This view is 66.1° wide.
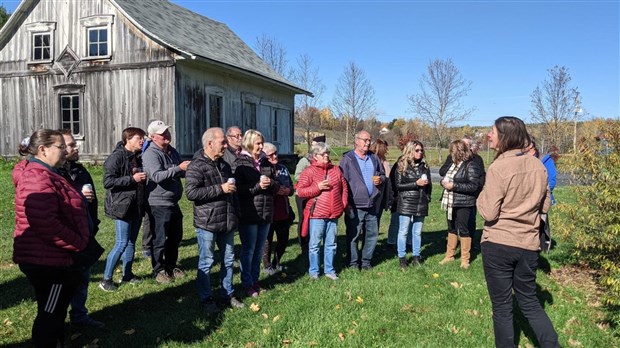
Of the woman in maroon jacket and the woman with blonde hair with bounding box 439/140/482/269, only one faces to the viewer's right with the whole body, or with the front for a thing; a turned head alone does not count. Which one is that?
the woman in maroon jacket

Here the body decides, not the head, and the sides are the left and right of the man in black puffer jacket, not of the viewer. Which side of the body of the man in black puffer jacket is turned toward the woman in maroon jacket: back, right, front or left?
right

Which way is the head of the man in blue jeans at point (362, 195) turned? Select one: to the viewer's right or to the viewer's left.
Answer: to the viewer's right

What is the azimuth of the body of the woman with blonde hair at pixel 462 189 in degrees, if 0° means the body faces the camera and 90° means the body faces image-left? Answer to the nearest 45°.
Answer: approximately 45°

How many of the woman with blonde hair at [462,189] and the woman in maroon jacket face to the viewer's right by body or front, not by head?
1

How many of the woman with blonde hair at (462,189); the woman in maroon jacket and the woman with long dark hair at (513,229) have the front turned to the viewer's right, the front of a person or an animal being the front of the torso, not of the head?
1

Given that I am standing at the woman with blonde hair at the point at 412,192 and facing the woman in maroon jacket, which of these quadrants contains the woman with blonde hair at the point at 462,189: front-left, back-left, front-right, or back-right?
back-left

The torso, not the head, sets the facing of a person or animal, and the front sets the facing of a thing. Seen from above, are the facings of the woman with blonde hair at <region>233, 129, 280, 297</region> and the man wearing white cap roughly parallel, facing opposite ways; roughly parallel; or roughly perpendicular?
roughly parallel

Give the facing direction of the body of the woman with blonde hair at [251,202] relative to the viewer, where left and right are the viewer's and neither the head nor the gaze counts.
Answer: facing the viewer and to the right of the viewer

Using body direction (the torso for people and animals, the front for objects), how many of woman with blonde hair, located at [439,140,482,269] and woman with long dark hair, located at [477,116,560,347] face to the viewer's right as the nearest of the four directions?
0

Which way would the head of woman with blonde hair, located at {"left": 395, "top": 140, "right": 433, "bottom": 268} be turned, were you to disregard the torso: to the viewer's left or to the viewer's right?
to the viewer's right

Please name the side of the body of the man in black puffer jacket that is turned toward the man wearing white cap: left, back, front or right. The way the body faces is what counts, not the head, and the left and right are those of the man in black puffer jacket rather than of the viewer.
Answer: back

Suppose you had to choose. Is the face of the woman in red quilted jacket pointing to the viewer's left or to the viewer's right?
to the viewer's right

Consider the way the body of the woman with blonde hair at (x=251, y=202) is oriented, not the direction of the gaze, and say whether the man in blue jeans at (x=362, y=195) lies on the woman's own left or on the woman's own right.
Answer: on the woman's own left

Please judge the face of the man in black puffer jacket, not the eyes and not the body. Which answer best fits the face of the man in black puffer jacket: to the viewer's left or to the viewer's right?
to the viewer's right

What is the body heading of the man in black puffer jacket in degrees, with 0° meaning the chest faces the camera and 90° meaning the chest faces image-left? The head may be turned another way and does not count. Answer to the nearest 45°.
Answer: approximately 315°

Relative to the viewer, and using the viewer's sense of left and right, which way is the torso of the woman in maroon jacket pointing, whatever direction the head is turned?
facing to the right of the viewer

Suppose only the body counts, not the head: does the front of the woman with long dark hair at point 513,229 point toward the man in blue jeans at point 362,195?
yes
